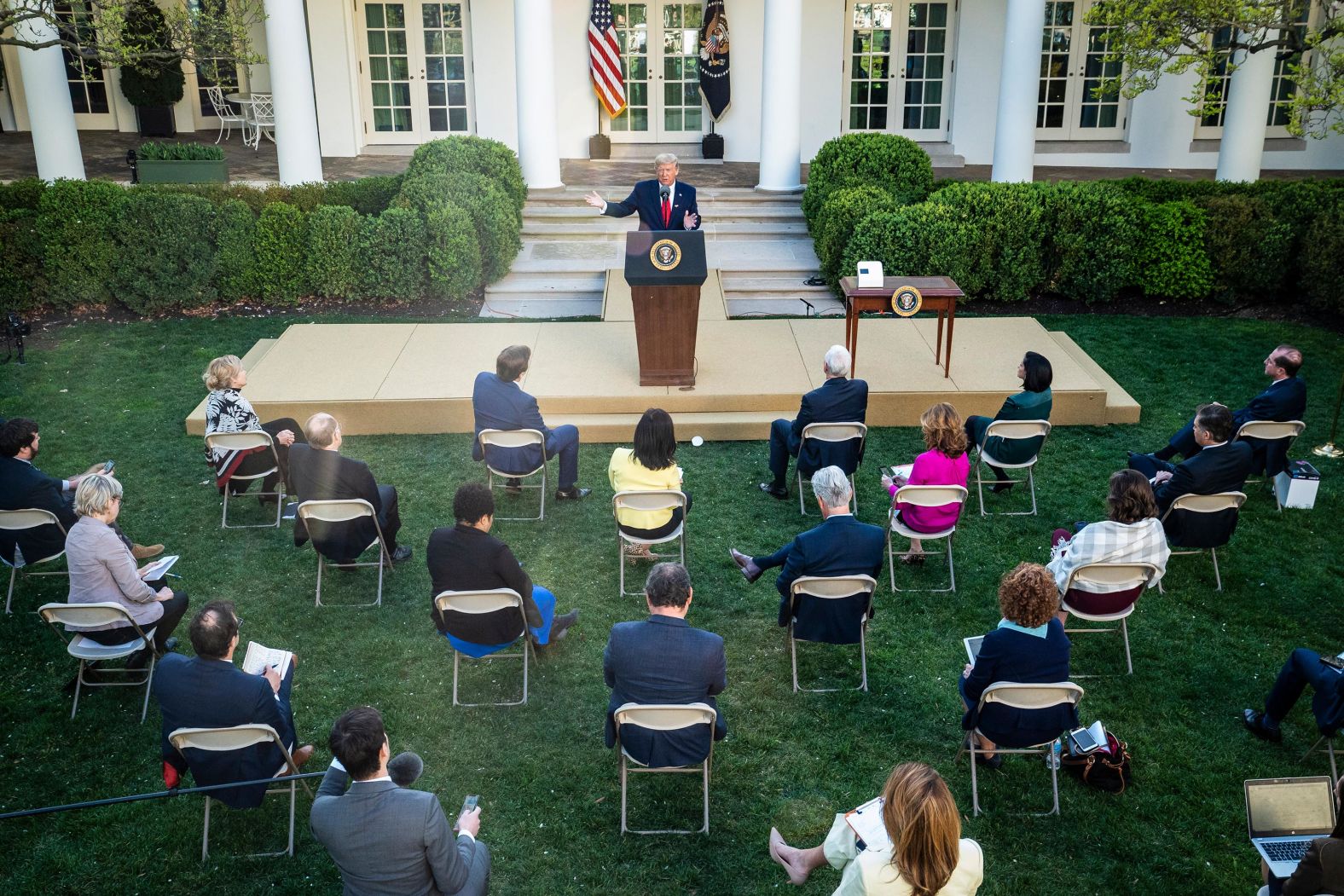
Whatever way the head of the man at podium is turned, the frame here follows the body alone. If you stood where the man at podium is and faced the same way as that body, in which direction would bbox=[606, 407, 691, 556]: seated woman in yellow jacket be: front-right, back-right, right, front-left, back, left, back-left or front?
front

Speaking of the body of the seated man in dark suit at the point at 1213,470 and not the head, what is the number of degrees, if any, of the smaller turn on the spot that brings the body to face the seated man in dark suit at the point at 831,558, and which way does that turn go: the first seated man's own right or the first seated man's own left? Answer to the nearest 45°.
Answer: approximately 90° to the first seated man's own left

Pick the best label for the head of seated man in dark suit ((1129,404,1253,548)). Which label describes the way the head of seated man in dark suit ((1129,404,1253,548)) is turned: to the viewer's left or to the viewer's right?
to the viewer's left

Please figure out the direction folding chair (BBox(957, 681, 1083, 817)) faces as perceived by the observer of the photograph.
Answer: facing away from the viewer

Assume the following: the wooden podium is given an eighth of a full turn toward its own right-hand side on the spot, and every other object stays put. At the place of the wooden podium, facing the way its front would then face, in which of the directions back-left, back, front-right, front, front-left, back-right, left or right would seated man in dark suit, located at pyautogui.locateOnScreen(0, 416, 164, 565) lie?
front

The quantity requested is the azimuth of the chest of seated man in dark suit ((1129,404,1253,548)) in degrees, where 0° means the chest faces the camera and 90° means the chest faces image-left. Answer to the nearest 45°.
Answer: approximately 135°

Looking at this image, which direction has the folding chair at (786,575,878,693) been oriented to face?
away from the camera

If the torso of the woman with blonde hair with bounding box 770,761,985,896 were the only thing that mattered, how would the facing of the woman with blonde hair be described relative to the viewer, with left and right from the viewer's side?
facing away from the viewer and to the left of the viewer

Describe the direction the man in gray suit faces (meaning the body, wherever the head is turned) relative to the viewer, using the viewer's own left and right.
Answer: facing away from the viewer and to the right of the viewer

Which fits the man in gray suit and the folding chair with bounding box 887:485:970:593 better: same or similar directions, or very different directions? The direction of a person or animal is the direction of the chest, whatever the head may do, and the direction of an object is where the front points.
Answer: same or similar directions

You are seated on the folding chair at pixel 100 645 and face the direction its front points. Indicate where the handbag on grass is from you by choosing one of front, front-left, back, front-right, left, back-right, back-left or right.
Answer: right

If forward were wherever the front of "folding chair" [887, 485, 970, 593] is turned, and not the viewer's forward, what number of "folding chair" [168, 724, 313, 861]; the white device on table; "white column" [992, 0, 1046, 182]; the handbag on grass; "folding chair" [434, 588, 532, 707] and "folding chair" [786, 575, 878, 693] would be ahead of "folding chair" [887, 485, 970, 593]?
2

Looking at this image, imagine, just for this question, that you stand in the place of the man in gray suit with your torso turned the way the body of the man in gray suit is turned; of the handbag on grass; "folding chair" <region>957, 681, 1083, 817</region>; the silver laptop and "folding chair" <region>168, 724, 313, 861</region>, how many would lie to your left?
1

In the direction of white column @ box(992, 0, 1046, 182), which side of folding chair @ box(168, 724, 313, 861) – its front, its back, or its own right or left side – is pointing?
front

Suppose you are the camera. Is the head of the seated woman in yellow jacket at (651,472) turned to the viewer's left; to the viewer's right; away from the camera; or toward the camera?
away from the camera

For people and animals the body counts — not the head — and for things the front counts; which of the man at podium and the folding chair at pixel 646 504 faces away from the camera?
the folding chair

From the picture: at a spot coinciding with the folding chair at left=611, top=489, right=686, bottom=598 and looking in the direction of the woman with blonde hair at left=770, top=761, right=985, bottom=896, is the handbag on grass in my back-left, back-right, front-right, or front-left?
front-left

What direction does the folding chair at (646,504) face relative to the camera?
away from the camera

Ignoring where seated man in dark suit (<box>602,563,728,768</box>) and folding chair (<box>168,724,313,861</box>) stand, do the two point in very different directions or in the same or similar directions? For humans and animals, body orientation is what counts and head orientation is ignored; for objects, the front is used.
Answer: same or similar directions

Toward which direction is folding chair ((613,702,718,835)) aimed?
away from the camera

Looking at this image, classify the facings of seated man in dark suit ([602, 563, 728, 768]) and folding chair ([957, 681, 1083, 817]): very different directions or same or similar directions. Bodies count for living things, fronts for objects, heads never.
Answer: same or similar directions

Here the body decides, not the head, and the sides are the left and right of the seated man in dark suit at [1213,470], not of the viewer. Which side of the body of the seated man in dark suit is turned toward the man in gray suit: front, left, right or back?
left

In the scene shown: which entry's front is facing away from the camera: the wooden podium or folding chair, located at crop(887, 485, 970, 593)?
the folding chair

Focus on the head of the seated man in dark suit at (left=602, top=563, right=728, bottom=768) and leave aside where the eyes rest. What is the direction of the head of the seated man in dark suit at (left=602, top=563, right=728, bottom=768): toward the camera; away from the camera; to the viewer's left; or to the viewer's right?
away from the camera

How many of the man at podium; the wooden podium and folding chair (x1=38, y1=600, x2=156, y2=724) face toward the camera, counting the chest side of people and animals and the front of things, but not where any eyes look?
2
